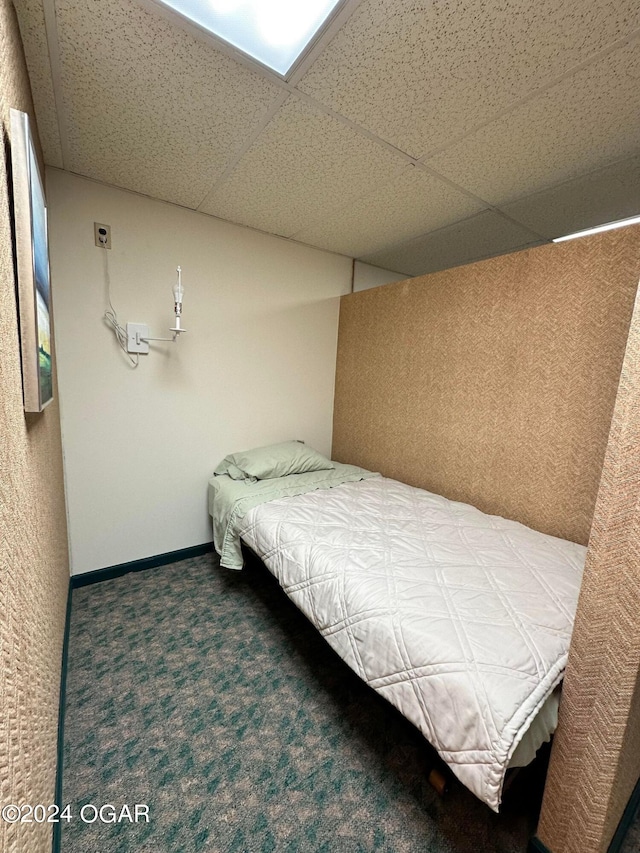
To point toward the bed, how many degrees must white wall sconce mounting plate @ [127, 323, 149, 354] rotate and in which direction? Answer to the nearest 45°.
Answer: approximately 45° to its left

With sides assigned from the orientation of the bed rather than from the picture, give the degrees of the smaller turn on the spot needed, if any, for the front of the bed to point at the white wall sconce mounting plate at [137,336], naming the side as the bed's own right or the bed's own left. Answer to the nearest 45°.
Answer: approximately 135° to the bed's own right

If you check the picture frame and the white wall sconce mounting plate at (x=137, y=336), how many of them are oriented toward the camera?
1

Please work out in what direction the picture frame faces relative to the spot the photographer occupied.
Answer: facing to the right of the viewer

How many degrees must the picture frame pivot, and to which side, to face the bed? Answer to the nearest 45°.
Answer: approximately 45° to its left

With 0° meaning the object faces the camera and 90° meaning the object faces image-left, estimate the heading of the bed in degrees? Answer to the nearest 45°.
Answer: approximately 315°

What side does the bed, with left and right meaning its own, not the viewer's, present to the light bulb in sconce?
back

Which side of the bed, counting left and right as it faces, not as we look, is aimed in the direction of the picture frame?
right

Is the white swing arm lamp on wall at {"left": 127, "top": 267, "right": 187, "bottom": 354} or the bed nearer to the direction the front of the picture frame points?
the bed

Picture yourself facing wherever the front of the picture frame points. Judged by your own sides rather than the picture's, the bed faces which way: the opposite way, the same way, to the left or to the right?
to the right

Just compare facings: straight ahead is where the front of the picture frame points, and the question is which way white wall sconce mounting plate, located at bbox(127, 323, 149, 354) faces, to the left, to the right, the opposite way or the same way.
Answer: to the right

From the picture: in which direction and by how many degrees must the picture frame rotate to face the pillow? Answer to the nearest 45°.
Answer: approximately 45° to its left

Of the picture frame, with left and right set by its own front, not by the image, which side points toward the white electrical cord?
left
